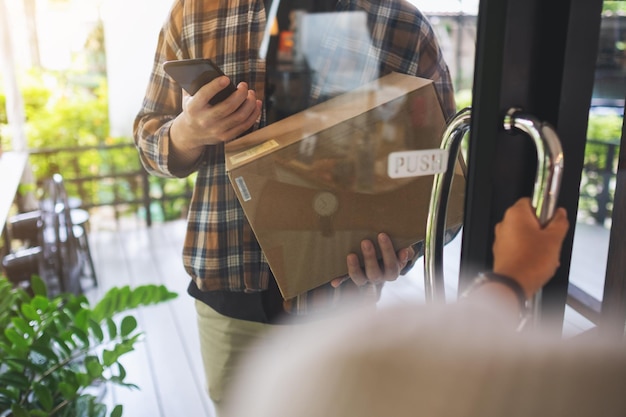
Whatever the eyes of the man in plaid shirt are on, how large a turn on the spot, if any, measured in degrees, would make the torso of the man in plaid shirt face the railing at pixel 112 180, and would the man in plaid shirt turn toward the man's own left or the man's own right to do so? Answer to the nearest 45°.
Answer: approximately 135° to the man's own right

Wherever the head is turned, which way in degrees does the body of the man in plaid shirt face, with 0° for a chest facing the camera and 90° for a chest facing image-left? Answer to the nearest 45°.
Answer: approximately 0°
